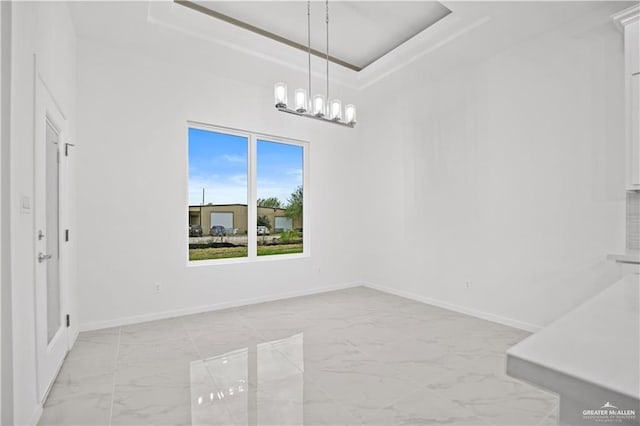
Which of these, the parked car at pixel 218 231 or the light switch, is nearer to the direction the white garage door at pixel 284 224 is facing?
the light switch

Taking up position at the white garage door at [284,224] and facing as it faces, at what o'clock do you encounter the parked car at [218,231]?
The parked car is roughly at 2 o'clock from the white garage door.

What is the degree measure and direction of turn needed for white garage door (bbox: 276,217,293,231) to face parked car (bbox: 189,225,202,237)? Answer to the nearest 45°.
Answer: approximately 45° to its right

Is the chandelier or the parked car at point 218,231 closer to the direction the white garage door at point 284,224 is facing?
the chandelier

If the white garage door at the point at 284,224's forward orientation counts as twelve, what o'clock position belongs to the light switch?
The light switch is roughly at 1 o'clock from the white garage door.

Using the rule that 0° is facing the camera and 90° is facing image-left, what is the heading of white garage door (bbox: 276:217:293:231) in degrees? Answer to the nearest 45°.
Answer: approximately 0°

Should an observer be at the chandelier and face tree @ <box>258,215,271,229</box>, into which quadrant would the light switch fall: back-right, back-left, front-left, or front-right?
back-left

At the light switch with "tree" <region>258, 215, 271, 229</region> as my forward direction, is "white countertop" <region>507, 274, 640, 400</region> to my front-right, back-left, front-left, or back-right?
back-right

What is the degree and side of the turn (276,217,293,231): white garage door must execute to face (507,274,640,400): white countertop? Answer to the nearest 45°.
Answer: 0° — it already faces it

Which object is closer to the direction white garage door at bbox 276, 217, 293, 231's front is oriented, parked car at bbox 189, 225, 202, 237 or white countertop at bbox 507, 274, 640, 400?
the white countertop
